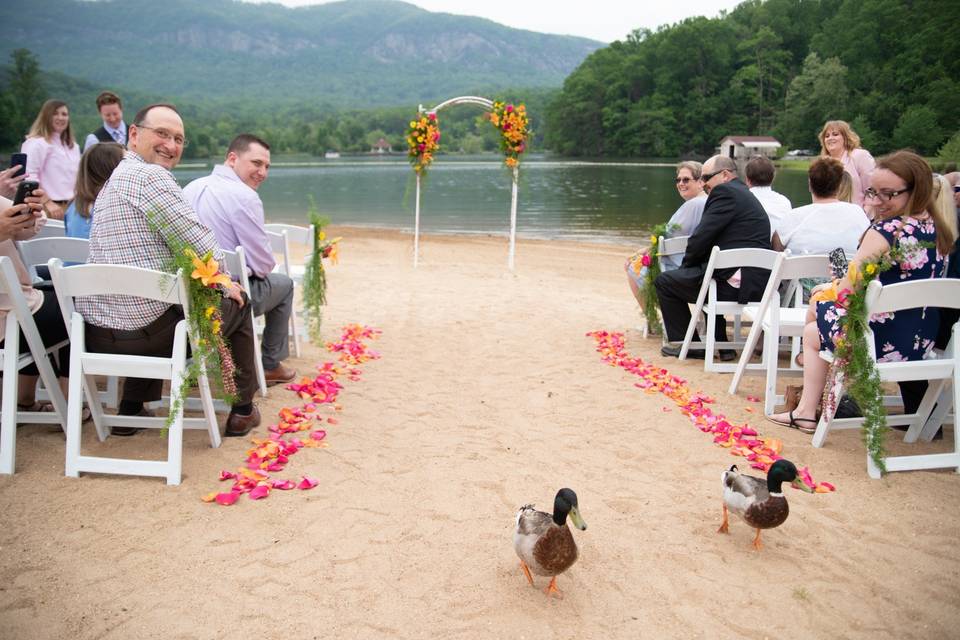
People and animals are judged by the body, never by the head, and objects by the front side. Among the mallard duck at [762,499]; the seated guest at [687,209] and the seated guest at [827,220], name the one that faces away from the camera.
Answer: the seated guest at [827,220]

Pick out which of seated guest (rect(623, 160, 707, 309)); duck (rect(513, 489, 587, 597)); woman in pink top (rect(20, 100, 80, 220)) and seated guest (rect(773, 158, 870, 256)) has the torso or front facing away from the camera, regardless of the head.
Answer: seated guest (rect(773, 158, 870, 256))

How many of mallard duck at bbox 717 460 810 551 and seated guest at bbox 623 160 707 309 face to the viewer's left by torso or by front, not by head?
1

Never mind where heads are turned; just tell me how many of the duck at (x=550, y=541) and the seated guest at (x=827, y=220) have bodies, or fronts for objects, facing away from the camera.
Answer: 1

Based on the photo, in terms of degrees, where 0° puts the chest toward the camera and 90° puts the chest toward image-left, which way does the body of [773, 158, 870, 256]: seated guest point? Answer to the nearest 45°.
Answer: approximately 180°

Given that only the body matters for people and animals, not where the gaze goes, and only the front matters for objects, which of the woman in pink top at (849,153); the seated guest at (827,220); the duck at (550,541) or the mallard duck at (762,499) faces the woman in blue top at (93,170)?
the woman in pink top

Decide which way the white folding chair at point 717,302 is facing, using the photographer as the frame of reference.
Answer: facing away from the viewer and to the left of the viewer

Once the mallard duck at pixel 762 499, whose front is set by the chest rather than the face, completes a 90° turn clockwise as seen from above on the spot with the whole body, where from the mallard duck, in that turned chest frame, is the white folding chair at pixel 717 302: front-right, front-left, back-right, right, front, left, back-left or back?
back-right

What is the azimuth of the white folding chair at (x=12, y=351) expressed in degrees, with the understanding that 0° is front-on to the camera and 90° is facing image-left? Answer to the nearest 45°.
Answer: approximately 225°

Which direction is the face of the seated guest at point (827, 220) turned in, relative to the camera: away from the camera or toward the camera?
away from the camera

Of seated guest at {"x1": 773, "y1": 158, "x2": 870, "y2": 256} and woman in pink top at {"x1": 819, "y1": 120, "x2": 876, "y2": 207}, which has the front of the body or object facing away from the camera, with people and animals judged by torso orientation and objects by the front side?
the seated guest

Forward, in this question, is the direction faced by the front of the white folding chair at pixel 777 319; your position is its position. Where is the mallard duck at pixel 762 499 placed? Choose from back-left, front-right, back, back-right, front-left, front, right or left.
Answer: back-left

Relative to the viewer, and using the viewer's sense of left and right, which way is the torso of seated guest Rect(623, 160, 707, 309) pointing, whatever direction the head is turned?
facing to the left of the viewer

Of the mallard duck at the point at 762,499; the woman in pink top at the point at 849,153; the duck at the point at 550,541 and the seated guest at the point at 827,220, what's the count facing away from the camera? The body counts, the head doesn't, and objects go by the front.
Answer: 1
